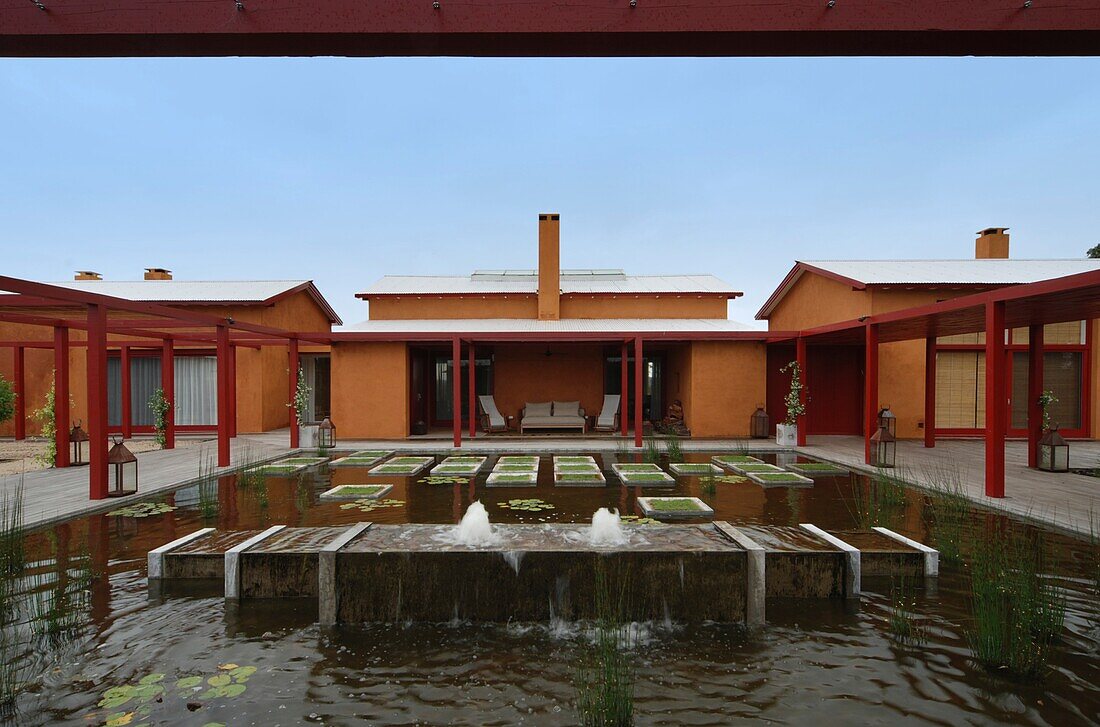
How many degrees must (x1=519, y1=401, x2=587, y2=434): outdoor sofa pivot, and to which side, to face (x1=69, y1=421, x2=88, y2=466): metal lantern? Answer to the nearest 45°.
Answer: approximately 45° to its right

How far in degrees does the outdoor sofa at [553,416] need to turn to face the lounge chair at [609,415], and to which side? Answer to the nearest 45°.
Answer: approximately 90° to its left

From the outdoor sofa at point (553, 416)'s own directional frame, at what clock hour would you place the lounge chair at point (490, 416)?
the lounge chair at point (490, 416) is roughly at 3 o'clock from the outdoor sofa at point (553, 416).

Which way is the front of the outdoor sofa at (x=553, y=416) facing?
toward the camera

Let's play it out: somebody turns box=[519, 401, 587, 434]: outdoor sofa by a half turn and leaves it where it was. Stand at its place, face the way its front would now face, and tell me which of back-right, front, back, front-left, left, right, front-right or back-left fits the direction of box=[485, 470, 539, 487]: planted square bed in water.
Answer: back

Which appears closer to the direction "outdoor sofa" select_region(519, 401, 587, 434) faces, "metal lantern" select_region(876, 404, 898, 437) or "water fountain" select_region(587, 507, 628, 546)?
the water fountain

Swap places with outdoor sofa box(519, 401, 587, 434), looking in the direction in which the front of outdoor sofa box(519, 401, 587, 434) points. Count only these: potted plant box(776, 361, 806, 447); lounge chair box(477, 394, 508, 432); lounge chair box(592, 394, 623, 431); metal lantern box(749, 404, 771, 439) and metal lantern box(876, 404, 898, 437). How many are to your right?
1

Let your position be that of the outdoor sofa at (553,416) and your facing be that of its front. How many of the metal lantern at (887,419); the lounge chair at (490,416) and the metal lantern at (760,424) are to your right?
1

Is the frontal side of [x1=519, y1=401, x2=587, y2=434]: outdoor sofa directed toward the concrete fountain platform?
yes

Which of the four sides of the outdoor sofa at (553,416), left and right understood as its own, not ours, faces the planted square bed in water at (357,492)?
front

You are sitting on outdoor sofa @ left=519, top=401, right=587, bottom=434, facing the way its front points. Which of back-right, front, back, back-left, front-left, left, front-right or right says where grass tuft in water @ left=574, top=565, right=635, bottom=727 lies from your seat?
front

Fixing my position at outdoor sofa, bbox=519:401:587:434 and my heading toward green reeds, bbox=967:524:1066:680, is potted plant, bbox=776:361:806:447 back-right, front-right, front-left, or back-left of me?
front-left

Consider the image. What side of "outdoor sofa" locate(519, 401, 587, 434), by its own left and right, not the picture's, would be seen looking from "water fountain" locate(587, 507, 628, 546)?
front
